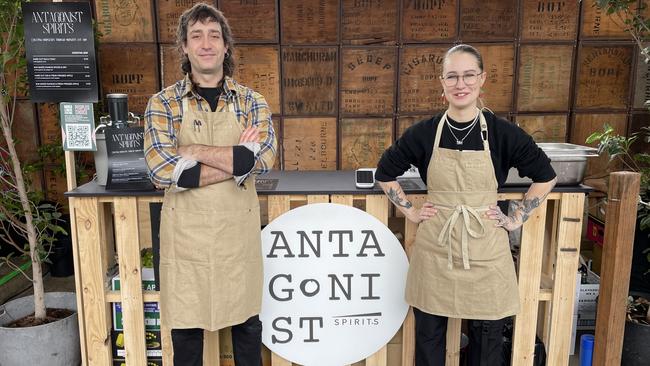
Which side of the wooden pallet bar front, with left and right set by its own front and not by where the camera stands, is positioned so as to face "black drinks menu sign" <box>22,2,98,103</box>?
right

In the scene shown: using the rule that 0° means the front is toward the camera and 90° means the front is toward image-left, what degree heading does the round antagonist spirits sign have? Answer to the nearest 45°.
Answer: approximately 0°

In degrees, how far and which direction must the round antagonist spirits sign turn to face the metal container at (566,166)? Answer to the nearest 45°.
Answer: approximately 90° to its left

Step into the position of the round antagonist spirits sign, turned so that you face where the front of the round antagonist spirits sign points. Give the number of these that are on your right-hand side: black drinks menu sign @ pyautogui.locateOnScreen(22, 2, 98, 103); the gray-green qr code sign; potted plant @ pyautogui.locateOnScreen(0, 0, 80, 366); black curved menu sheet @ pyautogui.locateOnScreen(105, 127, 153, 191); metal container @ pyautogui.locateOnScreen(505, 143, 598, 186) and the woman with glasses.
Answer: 4

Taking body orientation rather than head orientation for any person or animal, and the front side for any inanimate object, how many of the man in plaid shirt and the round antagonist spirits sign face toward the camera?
2

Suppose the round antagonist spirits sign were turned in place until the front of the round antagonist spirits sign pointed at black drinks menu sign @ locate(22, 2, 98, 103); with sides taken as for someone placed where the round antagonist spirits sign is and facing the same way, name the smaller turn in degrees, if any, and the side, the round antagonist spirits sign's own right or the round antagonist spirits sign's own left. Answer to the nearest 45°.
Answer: approximately 90° to the round antagonist spirits sign's own right

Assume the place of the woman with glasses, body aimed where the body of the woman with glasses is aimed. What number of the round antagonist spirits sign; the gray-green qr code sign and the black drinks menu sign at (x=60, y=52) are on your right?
3

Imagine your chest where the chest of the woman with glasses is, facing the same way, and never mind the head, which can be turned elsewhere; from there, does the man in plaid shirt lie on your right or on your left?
on your right

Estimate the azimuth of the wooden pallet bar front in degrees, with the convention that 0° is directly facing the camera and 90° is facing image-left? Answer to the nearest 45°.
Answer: approximately 0°
